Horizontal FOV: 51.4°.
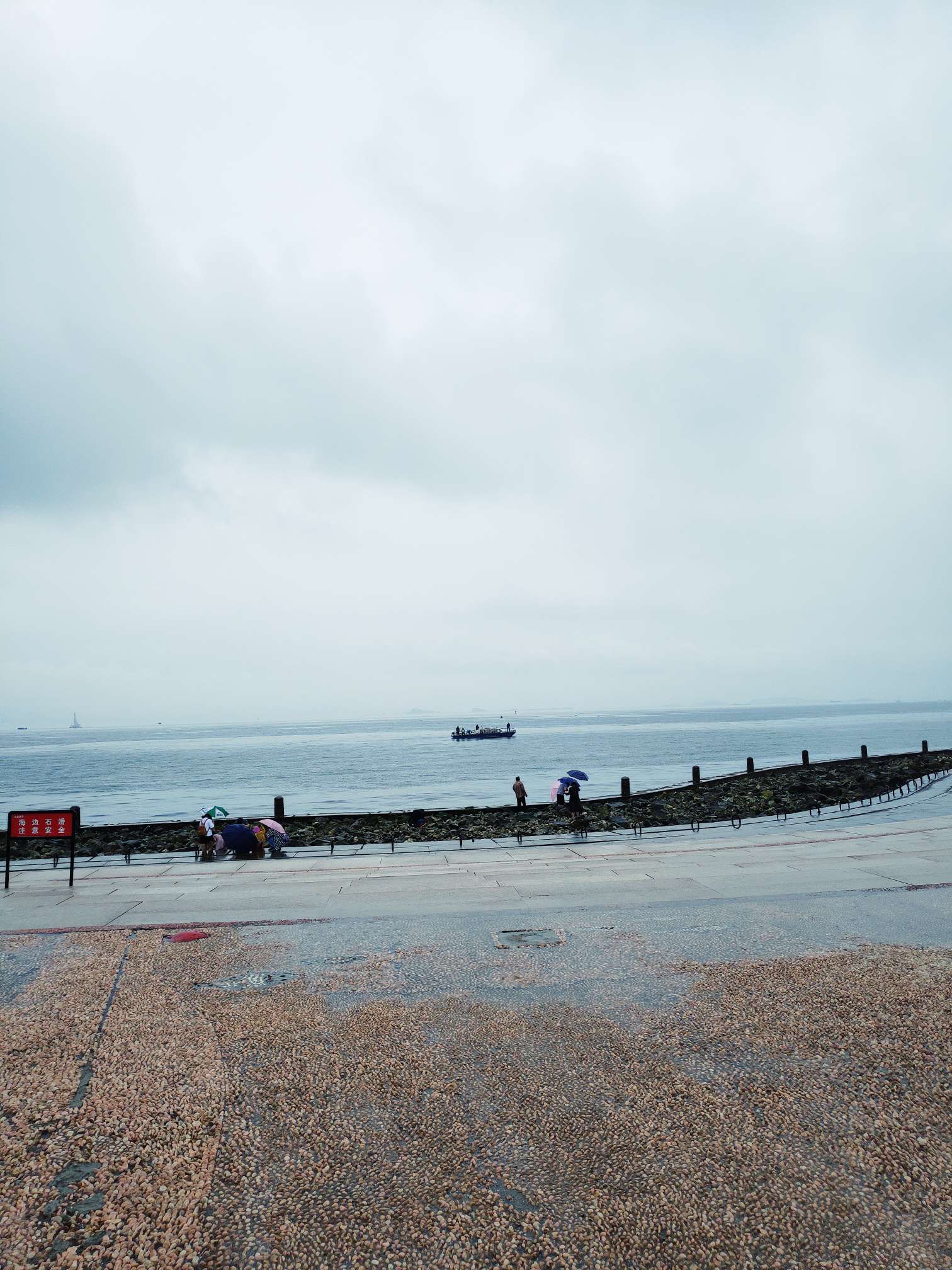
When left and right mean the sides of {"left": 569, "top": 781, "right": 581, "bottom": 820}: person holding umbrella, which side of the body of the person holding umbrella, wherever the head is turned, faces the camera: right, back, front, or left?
back

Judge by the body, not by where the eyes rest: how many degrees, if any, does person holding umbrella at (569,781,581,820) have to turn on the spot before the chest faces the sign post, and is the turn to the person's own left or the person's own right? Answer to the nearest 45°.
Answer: approximately 135° to the person's own left

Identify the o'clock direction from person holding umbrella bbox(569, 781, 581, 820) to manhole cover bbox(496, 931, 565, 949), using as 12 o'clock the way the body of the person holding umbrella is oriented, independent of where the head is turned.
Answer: The manhole cover is roughly at 6 o'clock from the person holding umbrella.
